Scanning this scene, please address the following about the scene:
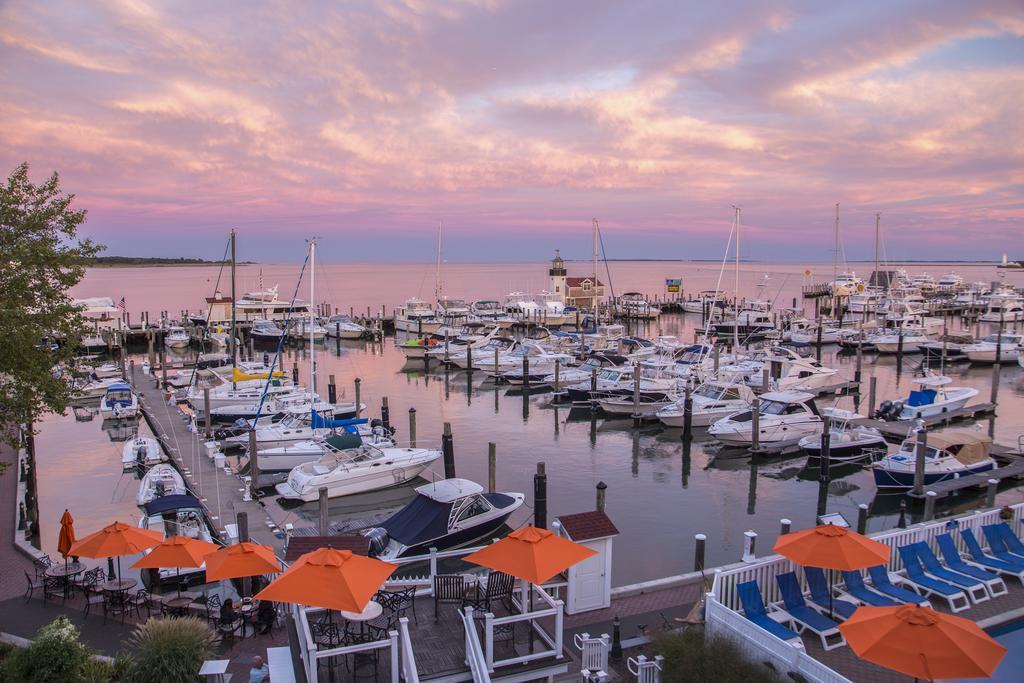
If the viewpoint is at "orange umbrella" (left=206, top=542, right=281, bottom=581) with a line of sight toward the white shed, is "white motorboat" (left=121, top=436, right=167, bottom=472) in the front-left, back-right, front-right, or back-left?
back-left

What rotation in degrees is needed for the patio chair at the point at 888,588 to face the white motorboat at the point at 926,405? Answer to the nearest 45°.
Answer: approximately 135° to its left

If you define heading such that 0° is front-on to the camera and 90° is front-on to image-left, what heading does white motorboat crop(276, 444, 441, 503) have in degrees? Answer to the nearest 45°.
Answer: approximately 225°

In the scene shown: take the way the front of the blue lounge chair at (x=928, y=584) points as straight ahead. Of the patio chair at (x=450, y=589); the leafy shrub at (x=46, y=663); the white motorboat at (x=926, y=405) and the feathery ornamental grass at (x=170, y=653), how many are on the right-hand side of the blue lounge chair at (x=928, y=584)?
3

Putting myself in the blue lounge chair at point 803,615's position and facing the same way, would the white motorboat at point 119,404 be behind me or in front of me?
behind

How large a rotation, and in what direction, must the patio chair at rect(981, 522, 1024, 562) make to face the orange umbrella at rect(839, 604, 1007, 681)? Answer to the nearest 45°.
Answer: approximately 45° to its right

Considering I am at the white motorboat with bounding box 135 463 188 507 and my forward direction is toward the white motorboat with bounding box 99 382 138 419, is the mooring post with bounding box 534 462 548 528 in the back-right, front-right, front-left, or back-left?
back-right

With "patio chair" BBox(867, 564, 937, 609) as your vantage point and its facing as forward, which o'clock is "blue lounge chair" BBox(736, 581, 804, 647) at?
The blue lounge chair is roughly at 3 o'clock from the patio chair.

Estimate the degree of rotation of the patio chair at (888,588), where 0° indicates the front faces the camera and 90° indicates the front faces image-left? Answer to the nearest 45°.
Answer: approximately 315°
